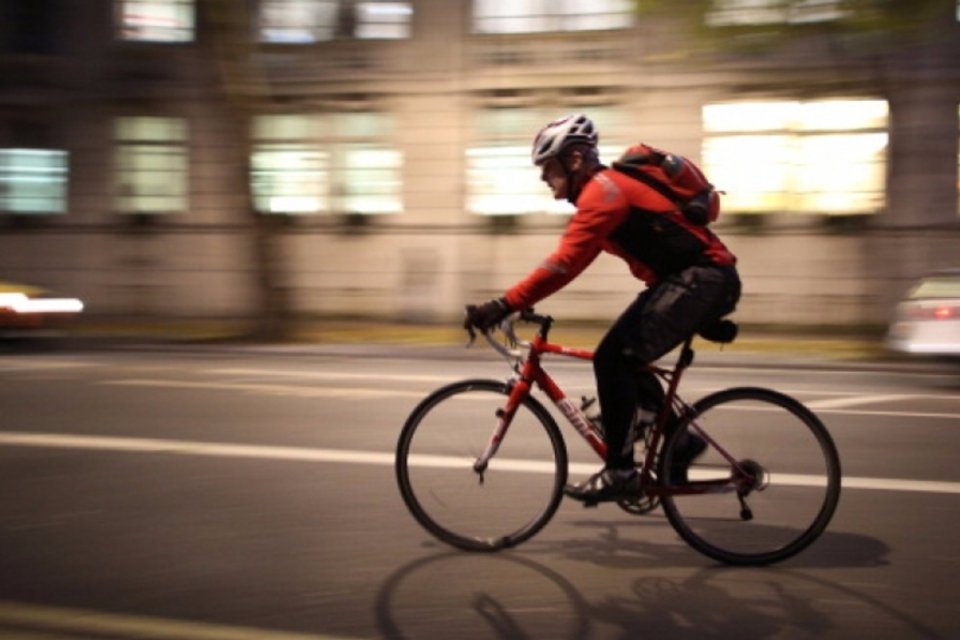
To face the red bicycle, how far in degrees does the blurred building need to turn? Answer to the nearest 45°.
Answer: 0° — it already faces it

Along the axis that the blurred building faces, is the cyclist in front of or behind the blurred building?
in front

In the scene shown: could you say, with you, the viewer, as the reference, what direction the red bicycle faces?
facing to the left of the viewer

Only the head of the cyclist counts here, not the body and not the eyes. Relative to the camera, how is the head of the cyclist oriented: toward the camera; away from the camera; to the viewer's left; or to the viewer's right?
to the viewer's left

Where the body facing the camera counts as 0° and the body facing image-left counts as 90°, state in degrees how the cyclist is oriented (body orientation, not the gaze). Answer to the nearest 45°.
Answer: approximately 90°

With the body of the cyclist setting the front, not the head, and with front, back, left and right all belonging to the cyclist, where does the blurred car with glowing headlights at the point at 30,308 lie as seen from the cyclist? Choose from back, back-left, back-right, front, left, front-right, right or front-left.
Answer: front-right

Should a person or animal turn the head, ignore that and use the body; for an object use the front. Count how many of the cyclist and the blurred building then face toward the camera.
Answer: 1

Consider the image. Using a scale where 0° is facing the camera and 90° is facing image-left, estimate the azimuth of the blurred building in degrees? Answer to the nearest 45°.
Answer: approximately 0°

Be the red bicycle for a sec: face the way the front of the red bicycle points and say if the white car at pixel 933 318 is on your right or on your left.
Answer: on your right

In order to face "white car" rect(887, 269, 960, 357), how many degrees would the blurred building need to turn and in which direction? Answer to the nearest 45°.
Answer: approximately 45° to its left

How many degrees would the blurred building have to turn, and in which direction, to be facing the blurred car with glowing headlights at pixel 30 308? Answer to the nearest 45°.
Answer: approximately 45° to its right
